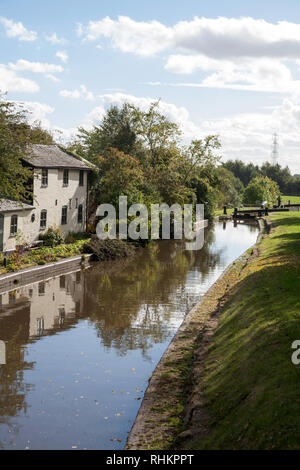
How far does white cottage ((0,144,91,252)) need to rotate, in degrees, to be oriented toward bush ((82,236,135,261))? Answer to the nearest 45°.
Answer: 0° — it already faces it

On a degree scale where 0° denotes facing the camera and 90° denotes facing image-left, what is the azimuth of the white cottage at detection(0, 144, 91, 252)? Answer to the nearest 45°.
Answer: approximately 315°

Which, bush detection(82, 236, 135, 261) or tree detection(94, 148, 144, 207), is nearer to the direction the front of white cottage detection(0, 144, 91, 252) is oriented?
the bush

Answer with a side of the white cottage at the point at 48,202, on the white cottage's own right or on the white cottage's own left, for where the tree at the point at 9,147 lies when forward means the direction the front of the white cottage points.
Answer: on the white cottage's own right

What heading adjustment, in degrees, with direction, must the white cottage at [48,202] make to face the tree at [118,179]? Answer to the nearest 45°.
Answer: approximately 90° to its left

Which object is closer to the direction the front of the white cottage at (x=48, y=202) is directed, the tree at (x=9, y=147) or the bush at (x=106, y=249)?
the bush
